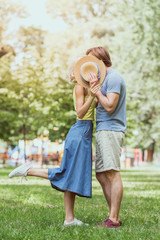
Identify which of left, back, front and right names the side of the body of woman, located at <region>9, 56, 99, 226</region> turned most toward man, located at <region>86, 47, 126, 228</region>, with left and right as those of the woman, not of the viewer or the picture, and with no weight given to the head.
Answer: front

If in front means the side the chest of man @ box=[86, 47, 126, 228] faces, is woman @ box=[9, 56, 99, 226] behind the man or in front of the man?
in front

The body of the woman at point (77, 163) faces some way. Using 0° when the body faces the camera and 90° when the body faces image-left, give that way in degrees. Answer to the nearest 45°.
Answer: approximately 270°

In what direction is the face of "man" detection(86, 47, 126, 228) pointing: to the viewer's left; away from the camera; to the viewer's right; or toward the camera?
to the viewer's left

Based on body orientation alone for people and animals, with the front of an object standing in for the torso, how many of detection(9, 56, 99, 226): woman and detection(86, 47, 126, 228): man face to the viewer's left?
1

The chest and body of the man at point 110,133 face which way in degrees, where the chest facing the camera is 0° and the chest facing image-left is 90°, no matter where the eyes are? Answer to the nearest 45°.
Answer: approximately 90°

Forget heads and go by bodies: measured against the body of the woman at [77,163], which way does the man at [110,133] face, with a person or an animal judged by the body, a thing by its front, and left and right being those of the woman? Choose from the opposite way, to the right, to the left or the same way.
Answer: the opposite way
